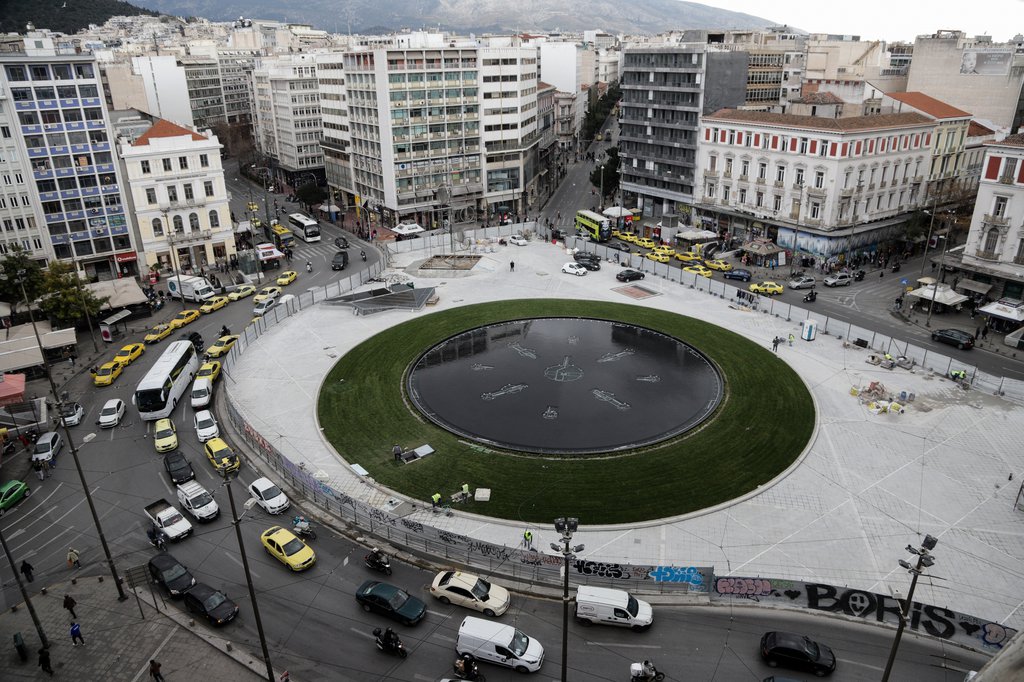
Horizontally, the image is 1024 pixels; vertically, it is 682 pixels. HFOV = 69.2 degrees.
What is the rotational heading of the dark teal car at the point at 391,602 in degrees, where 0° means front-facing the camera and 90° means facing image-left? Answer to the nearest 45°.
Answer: approximately 315°

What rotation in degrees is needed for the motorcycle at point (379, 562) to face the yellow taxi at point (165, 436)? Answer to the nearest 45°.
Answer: approximately 180°

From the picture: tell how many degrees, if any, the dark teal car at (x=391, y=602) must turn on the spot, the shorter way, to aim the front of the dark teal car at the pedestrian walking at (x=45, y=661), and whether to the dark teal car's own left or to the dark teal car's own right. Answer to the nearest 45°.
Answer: approximately 135° to the dark teal car's own right

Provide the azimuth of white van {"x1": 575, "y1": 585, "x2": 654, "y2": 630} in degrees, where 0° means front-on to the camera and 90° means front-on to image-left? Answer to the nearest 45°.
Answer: approximately 270°

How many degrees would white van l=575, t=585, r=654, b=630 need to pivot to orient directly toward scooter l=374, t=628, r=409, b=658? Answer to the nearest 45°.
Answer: approximately 180°

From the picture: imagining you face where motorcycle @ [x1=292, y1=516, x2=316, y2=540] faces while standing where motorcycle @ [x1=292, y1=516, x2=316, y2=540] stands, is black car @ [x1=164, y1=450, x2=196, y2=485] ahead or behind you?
behind

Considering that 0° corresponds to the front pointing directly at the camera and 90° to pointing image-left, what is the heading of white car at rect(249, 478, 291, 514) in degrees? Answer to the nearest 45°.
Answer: approximately 315°

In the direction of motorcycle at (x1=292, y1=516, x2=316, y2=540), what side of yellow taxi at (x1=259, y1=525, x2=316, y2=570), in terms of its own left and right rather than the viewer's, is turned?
left

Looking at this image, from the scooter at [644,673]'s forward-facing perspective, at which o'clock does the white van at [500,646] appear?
The white van is roughly at 6 o'clock from the scooter.

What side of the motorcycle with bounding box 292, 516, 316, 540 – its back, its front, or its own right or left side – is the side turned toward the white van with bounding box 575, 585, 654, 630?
front

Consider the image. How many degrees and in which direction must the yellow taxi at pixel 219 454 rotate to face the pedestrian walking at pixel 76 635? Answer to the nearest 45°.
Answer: approximately 90° to its right

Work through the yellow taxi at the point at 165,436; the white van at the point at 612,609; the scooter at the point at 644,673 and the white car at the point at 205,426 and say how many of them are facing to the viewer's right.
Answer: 2
